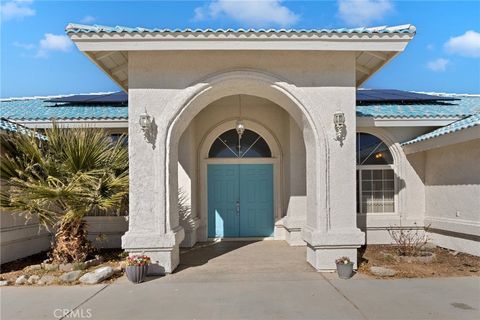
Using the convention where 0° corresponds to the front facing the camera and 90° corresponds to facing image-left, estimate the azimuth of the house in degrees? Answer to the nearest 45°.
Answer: approximately 0°

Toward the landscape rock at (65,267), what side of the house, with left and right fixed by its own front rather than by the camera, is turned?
right

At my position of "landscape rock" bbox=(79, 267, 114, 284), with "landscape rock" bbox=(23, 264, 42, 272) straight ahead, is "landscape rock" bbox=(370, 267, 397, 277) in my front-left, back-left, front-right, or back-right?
back-right

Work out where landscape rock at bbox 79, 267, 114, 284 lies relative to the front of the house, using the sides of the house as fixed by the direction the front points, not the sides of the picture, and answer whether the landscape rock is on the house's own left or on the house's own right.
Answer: on the house's own right

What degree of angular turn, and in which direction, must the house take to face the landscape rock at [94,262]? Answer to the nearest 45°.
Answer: approximately 90° to its right

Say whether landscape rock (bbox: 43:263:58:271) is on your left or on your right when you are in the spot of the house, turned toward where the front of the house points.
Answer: on your right

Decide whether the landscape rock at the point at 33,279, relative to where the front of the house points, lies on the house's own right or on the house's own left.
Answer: on the house's own right
